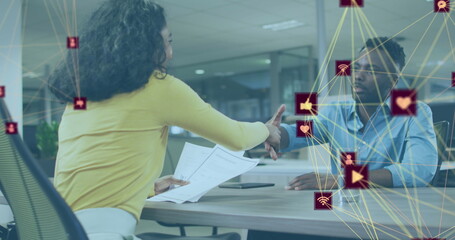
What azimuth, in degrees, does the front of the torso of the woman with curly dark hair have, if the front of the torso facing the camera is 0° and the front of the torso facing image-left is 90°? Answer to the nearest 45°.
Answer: approximately 225°

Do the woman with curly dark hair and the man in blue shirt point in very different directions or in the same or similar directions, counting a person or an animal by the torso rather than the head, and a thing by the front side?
very different directions

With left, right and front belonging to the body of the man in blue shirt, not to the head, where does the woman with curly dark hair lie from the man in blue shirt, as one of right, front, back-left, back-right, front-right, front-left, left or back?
front

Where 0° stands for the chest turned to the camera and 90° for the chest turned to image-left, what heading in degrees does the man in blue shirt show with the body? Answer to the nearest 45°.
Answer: approximately 45°

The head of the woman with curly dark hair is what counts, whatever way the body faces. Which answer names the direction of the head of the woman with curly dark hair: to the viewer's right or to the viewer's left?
to the viewer's right

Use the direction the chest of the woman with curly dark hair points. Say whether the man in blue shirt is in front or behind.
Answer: in front
